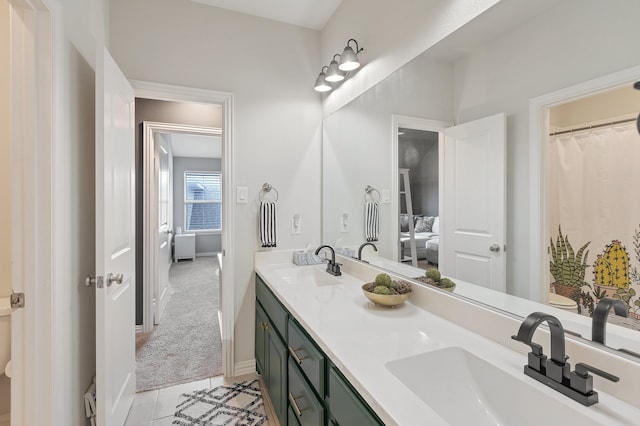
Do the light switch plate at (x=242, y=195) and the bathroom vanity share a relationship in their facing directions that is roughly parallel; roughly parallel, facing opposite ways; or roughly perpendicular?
roughly perpendicular

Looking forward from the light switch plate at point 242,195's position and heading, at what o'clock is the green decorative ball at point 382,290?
The green decorative ball is roughly at 11 o'clock from the light switch plate.

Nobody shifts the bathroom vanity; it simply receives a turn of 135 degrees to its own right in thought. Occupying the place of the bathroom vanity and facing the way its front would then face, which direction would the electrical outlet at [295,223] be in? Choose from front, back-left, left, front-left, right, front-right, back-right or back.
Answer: front-left

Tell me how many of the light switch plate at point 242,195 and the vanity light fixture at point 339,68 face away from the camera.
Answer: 0

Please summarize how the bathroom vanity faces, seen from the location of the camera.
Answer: facing the viewer and to the left of the viewer

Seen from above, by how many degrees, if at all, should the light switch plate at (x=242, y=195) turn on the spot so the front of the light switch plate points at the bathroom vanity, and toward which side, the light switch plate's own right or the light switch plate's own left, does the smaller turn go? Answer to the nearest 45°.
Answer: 0° — it already faces it

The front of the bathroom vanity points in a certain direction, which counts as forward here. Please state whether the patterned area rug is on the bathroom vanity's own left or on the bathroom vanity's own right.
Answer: on the bathroom vanity's own right

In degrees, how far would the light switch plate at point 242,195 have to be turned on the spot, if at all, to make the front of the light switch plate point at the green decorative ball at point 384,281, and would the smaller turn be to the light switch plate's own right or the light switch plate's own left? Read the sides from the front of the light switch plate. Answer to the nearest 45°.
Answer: approximately 45° to the light switch plate's own left

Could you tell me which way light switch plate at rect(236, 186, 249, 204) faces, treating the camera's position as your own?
facing the viewer

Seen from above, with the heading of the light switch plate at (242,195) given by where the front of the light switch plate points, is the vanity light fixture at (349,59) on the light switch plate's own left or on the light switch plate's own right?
on the light switch plate's own left
